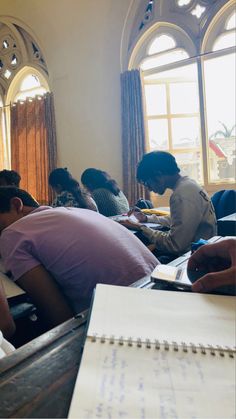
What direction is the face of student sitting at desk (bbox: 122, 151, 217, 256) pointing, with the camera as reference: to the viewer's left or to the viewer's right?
to the viewer's left

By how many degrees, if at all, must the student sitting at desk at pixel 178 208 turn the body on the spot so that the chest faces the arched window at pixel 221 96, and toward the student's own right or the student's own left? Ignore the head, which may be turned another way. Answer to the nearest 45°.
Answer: approximately 90° to the student's own right

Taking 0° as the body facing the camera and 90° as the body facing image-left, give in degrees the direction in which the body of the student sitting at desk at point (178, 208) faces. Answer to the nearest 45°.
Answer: approximately 90°

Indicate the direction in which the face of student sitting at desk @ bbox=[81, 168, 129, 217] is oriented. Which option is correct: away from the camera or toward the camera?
away from the camera

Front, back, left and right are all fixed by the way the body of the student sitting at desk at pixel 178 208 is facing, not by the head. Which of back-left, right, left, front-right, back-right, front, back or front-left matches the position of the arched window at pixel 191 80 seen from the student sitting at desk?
right

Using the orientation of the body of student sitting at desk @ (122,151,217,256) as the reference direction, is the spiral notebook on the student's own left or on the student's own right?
on the student's own left

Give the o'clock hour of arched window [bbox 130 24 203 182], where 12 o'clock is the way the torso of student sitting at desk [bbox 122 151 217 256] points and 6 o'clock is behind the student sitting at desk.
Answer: The arched window is roughly at 3 o'clock from the student sitting at desk.

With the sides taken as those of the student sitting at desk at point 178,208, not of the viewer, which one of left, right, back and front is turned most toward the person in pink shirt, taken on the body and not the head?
left
